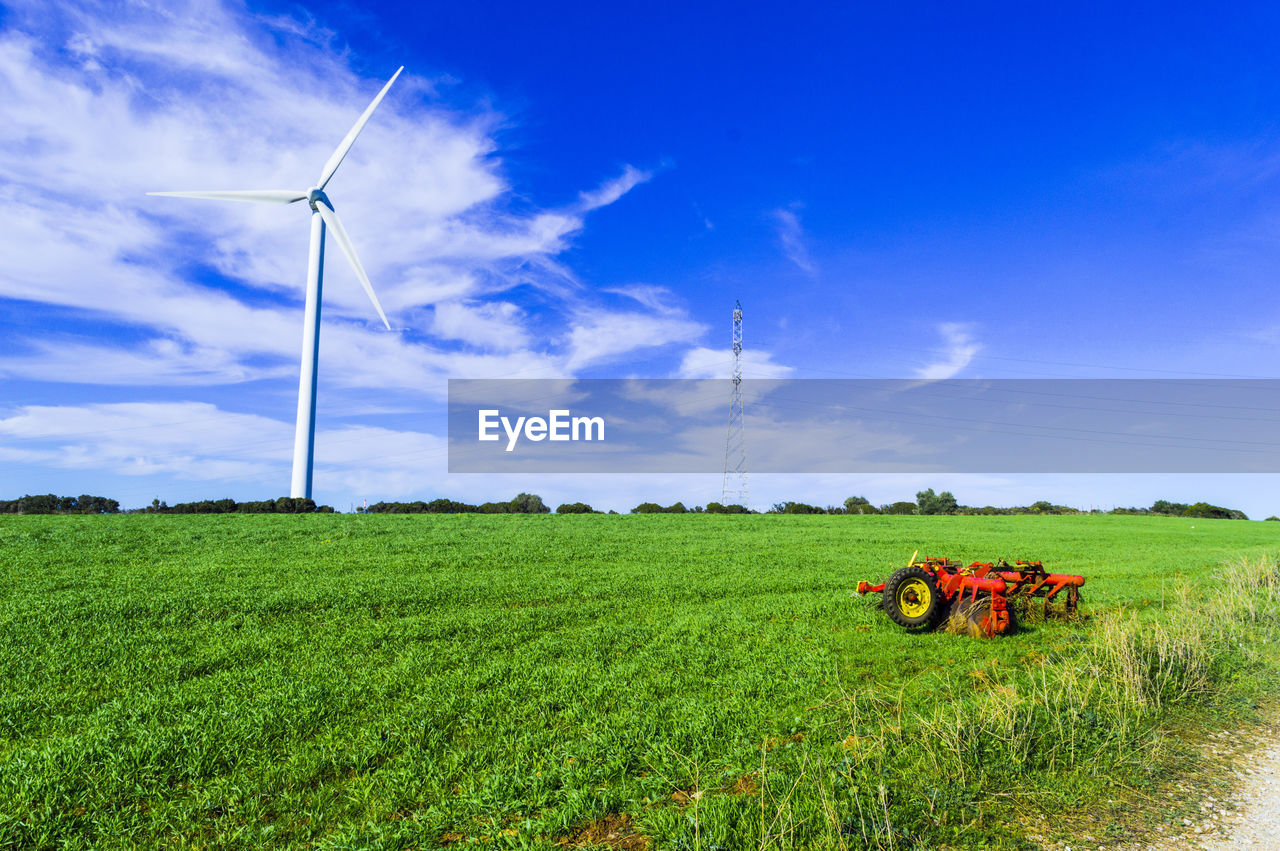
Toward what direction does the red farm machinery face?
to the viewer's left
